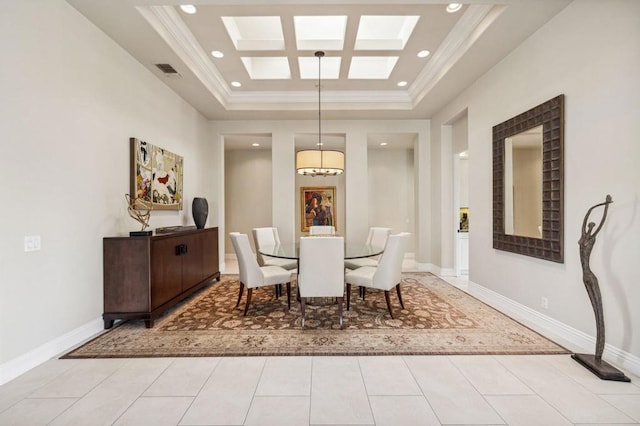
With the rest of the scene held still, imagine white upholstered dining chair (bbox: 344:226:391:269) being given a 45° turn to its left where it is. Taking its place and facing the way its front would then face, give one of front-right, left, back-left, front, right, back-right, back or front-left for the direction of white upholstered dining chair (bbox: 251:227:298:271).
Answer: right

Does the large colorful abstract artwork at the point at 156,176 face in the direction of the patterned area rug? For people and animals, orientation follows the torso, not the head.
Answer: yes

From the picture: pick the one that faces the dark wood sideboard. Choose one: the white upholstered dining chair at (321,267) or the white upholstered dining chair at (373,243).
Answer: the white upholstered dining chair at (373,243)

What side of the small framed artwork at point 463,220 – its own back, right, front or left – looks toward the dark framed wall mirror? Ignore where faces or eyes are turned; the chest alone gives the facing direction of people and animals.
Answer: front

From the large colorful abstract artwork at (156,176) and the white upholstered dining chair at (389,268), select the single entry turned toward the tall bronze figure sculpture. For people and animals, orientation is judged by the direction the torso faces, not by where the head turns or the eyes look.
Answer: the large colorful abstract artwork

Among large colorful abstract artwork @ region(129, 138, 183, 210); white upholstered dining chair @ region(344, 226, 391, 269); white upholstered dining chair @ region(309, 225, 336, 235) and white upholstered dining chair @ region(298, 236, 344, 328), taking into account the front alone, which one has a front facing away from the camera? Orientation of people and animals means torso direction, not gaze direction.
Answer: white upholstered dining chair @ region(298, 236, 344, 328)

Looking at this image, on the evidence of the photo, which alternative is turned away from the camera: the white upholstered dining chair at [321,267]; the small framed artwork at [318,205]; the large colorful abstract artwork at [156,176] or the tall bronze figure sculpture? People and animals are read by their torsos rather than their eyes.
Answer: the white upholstered dining chair

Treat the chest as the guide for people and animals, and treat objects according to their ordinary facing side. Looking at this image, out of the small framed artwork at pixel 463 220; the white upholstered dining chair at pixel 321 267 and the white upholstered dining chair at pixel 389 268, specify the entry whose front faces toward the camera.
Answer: the small framed artwork

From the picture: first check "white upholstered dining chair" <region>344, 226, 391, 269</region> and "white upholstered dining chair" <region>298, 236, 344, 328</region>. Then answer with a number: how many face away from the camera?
1

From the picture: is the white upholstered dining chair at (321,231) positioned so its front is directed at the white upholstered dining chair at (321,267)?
yes

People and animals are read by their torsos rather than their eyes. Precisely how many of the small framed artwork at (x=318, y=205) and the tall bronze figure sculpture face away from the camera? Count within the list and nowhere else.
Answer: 0

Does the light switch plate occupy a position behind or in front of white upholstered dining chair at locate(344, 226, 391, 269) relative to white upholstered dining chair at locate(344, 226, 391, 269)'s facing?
in front

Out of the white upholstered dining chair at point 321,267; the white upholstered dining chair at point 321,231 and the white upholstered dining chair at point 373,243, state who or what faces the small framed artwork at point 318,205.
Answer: the white upholstered dining chair at point 321,267

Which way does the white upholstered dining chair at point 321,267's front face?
away from the camera

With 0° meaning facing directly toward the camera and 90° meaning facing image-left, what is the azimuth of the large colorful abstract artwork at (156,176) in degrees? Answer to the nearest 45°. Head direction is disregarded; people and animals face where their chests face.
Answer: approximately 315°
